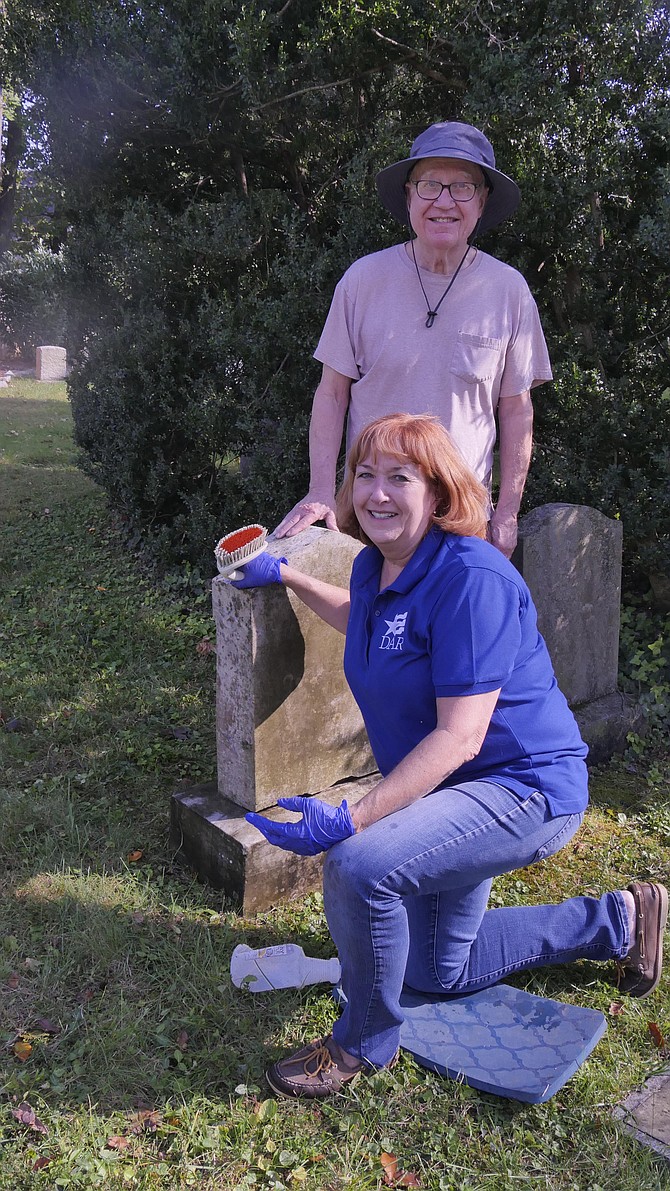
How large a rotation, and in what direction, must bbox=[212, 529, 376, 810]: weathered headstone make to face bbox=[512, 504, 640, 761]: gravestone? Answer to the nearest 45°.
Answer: approximately 90° to its left

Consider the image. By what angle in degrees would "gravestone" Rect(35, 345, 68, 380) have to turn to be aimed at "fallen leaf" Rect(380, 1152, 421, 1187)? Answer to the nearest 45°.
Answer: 0° — it already faces it

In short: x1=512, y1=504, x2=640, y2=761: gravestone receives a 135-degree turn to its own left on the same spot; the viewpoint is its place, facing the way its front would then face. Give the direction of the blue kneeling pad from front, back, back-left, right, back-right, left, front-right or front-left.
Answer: back

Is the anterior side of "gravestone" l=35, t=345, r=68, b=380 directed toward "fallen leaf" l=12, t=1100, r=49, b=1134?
yes

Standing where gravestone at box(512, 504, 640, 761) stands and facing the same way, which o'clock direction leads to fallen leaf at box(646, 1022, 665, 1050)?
The fallen leaf is roughly at 1 o'clock from the gravestone.

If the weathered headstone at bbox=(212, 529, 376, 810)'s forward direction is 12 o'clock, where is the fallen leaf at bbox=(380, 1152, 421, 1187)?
The fallen leaf is roughly at 1 o'clock from the weathered headstone.

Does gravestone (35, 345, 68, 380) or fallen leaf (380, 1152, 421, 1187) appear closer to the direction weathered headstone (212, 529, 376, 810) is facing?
the fallen leaf

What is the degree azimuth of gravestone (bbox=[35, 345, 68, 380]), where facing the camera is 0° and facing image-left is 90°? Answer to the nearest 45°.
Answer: approximately 0°

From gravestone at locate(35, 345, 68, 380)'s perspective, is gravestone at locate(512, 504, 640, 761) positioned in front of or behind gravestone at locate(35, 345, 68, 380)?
in front

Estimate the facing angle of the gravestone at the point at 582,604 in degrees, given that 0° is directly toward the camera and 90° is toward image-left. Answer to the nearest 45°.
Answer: approximately 315°

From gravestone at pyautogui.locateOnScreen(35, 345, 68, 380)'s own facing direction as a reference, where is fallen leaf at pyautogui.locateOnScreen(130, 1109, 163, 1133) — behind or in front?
in front

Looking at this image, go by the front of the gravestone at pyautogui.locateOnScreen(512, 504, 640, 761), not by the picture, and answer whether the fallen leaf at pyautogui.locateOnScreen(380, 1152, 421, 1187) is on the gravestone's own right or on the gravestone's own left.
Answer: on the gravestone's own right

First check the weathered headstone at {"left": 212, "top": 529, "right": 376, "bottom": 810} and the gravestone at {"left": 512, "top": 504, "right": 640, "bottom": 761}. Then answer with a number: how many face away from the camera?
0

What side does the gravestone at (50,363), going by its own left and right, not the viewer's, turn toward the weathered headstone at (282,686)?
front
